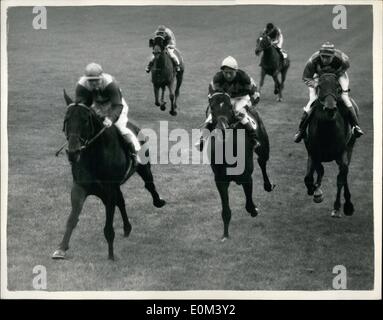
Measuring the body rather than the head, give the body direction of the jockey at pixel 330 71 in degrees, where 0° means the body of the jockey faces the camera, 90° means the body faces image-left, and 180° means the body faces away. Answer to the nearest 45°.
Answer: approximately 0°

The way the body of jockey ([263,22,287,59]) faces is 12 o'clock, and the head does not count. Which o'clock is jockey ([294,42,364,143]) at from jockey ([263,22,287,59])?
jockey ([294,42,364,143]) is roughly at 10 o'clock from jockey ([263,22,287,59]).

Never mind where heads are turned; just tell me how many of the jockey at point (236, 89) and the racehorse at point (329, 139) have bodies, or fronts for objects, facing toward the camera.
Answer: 2

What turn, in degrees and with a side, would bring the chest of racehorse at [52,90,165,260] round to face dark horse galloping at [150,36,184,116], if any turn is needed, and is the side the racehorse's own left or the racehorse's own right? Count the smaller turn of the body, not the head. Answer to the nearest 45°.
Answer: approximately 135° to the racehorse's own right

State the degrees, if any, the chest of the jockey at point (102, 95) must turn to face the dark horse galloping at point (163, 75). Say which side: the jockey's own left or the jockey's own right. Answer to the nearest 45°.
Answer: approximately 135° to the jockey's own right

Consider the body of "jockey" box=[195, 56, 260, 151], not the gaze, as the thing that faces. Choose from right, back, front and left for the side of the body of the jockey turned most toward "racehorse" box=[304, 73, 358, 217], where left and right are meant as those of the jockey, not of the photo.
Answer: left

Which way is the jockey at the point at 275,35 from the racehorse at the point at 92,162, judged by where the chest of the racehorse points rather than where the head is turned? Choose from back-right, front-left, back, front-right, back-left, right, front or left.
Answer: back

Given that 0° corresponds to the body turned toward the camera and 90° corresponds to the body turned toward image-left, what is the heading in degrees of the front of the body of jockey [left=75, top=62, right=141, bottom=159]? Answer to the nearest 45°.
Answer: approximately 45°

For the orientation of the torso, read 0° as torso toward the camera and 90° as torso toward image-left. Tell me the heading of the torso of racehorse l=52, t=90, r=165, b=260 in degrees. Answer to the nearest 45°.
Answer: approximately 45°
